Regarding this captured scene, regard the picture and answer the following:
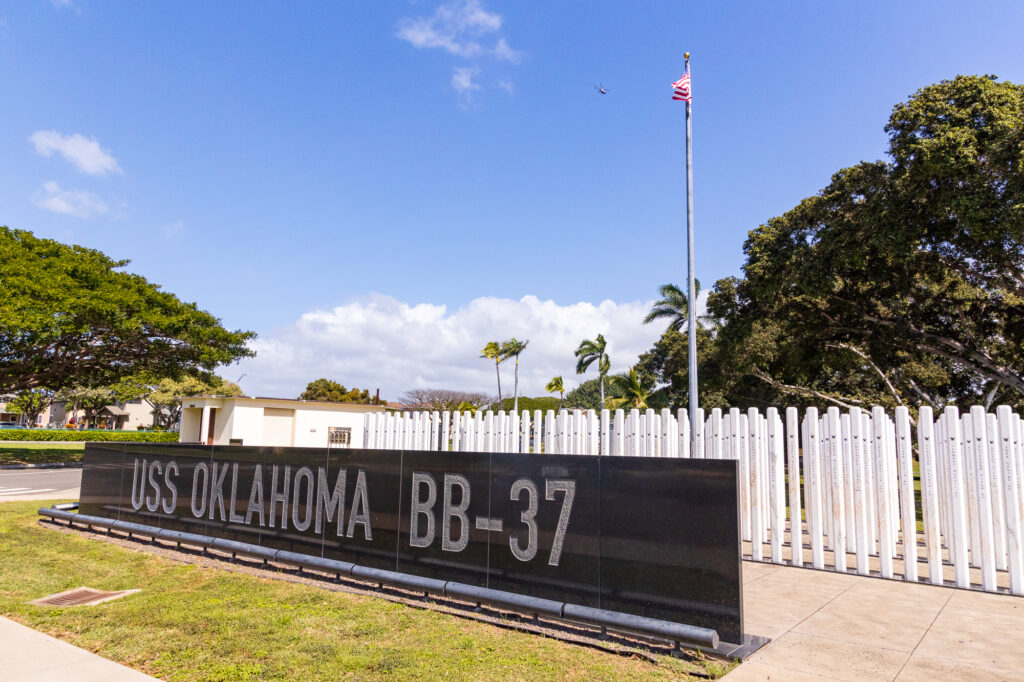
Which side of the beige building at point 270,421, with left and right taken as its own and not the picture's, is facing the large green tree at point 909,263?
left

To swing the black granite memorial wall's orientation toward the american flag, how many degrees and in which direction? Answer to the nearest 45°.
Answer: approximately 180°

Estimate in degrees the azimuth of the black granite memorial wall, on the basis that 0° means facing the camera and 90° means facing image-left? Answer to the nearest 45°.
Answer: approximately 45°

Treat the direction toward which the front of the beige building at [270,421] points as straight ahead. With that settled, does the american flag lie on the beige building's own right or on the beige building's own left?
on the beige building's own left

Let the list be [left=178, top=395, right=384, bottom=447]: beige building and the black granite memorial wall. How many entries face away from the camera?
0

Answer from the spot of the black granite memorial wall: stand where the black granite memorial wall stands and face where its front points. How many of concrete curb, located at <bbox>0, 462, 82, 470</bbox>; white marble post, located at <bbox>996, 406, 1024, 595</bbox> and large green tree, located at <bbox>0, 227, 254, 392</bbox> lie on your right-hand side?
2

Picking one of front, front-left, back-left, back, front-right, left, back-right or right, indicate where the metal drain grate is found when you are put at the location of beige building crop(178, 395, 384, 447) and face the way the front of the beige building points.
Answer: front-left

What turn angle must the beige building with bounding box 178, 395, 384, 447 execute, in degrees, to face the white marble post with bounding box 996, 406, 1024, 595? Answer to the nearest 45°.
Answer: approximately 45° to its left

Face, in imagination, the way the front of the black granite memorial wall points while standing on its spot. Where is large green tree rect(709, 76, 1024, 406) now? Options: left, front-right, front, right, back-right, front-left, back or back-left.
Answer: back

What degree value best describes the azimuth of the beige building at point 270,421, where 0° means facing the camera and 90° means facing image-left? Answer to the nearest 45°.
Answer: approximately 45°

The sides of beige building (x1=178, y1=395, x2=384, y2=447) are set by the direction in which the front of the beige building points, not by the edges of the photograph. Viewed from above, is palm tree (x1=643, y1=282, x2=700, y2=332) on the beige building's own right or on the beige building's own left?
on the beige building's own left

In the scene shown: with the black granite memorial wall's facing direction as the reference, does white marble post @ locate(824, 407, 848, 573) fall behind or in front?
behind
